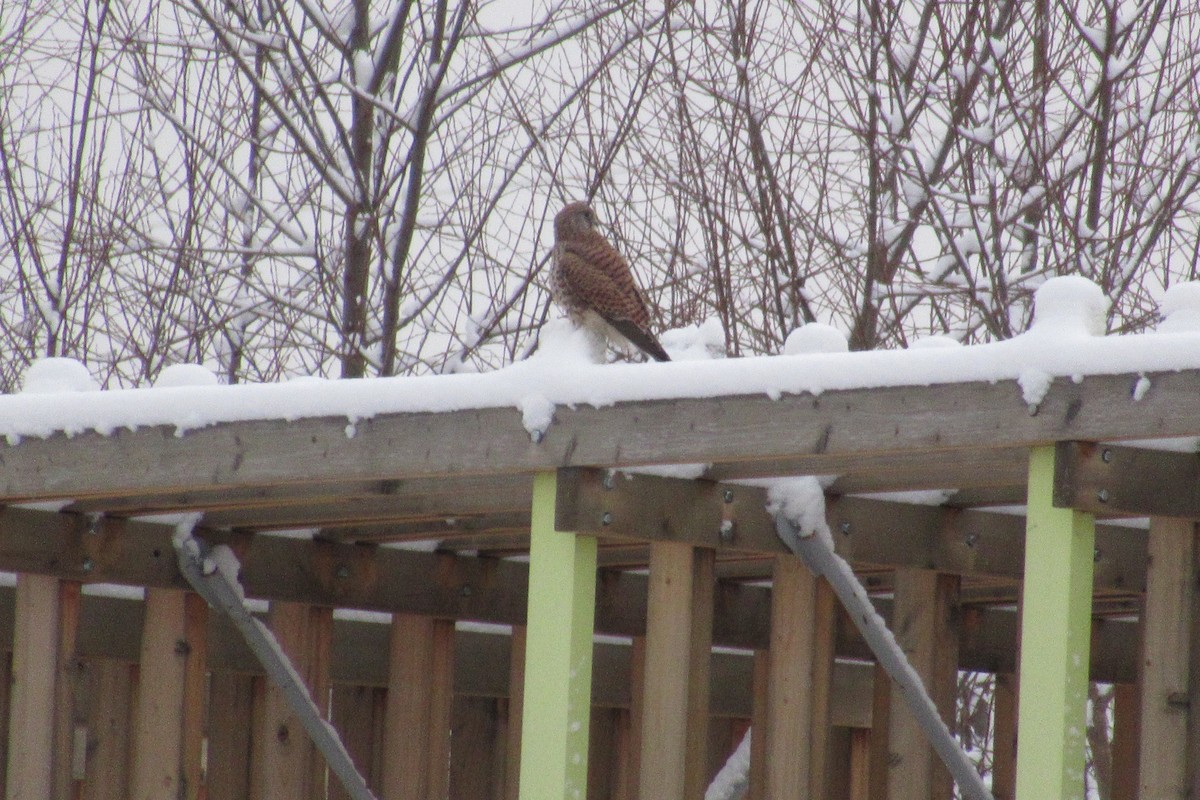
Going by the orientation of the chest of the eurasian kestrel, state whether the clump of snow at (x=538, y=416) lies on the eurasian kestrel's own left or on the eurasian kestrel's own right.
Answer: on the eurasian kestrel's own left
